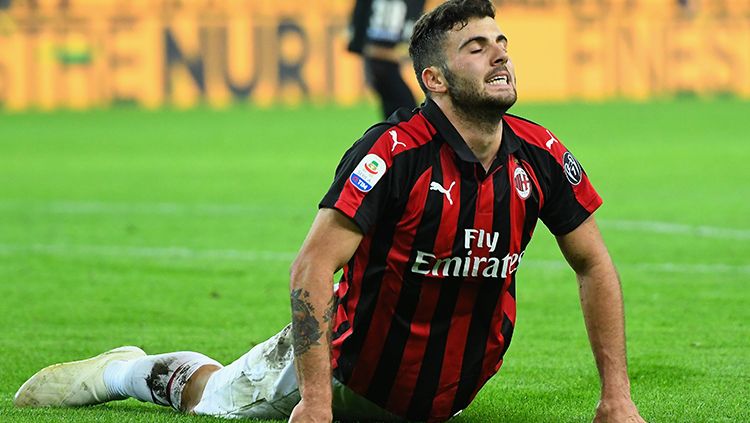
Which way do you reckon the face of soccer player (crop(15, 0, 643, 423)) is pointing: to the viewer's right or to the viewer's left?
to the viewer's right

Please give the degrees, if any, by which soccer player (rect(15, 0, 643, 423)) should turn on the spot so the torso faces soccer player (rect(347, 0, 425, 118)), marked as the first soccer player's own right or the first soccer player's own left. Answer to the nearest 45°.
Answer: approximately 135° to the first soccer player's own left

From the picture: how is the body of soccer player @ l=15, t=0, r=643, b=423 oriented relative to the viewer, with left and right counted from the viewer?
facing the viewer and to the right of the viewer
